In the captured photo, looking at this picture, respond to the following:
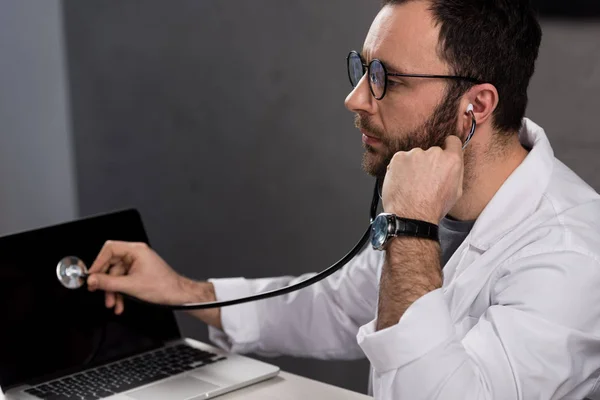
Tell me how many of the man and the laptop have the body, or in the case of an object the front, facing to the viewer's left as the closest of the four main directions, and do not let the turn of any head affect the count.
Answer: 1

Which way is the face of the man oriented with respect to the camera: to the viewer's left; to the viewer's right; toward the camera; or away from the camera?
to the viewer's left

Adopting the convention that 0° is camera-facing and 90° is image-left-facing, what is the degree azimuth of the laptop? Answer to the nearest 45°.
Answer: approximately 315°

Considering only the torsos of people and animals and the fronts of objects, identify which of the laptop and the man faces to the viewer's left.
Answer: the man

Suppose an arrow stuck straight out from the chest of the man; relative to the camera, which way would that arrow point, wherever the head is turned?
to the viewer's left

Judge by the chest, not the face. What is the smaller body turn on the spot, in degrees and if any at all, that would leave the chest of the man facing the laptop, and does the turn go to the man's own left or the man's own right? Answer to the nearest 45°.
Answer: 0° — they already face it

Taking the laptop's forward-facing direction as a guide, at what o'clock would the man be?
The man is roughly at 11 o'clock from the laptop.
